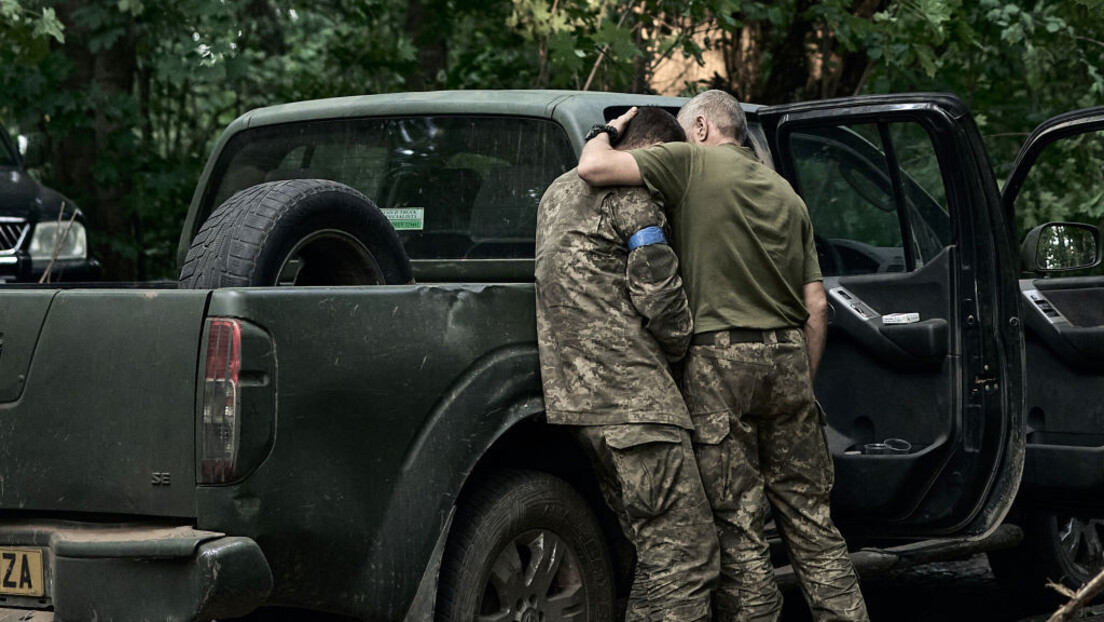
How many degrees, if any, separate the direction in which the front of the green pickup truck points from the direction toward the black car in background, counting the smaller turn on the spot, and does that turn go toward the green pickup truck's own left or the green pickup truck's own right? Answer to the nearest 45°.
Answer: approximately 90° to the green pickup truck's own left

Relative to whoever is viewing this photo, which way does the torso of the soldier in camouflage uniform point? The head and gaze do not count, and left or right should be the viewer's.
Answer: facing away from the viewer and to the right of the viewer

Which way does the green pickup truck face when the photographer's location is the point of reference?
facing away from the viewer and to the right of the viewer

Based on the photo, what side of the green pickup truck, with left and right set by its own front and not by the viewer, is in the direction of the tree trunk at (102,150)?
left

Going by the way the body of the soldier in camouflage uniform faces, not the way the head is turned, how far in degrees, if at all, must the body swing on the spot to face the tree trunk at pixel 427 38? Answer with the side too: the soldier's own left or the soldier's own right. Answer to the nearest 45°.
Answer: approximately 45° to the soldier's own left

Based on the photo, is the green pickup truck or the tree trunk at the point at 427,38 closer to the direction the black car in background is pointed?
the green pickup truck

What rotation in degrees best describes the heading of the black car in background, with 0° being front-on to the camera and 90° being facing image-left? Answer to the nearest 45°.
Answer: approximately 315°

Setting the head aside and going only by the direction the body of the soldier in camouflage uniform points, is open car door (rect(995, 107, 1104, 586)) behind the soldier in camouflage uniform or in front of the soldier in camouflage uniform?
in front

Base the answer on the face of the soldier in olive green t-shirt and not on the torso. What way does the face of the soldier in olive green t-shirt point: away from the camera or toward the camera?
away from the camera
